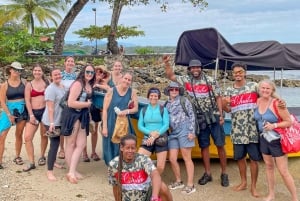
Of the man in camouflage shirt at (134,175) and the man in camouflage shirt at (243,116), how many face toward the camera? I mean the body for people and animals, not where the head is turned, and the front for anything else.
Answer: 2

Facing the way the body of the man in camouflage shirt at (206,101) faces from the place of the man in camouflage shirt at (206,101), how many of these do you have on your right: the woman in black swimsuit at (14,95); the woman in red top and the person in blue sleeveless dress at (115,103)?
3

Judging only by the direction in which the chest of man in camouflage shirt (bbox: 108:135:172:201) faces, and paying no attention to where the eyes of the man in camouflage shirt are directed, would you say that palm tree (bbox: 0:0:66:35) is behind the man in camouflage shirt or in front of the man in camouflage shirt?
behind

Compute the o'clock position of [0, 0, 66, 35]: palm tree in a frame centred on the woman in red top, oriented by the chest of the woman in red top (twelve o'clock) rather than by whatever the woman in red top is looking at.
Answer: The palm tree is roughly at 6 o'clock from the woman in red top.

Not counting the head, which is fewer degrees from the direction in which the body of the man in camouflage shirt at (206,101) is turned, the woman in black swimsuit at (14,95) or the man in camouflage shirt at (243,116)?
the man in camouflage shirt

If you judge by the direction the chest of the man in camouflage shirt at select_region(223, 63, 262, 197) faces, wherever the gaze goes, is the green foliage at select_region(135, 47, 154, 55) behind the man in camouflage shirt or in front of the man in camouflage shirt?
behind

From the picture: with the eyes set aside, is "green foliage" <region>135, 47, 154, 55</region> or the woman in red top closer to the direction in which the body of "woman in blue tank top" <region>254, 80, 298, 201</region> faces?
the woman in red top

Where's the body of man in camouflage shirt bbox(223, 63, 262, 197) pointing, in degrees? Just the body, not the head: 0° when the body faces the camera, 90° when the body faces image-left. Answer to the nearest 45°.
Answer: approximately 0°
